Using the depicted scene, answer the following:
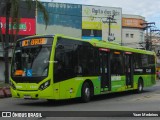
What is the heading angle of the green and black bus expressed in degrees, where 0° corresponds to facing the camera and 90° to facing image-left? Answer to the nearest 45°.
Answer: approximately 45°
